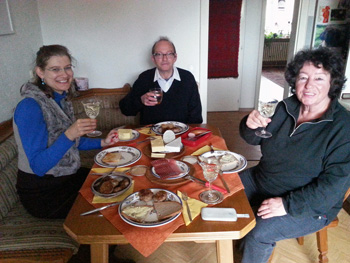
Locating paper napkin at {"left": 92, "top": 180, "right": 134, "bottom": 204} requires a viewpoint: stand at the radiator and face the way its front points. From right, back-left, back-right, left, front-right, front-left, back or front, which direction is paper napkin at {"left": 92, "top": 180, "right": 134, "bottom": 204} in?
front

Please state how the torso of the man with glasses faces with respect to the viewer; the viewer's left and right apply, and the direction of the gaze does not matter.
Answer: facing the viewer

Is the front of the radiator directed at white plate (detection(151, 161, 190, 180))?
yes

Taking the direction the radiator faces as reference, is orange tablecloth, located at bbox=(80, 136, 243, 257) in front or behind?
in front

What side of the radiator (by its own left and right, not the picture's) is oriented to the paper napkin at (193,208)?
front

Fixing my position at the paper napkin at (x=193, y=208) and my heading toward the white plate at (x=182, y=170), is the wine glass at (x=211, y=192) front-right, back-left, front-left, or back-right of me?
front-right

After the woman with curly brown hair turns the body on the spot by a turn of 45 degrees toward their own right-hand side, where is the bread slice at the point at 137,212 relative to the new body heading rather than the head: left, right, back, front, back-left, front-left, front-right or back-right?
front-left

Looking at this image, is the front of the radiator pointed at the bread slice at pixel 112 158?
yes

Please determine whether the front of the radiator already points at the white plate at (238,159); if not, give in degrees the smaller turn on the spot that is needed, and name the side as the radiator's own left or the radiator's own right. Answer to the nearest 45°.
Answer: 0° — it already faces it

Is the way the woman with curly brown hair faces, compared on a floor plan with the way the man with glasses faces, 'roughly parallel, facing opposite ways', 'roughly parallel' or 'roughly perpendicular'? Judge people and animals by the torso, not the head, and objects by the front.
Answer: roughly perpendicular

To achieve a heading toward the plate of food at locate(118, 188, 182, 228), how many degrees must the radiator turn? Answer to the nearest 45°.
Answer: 0° — it already faces it

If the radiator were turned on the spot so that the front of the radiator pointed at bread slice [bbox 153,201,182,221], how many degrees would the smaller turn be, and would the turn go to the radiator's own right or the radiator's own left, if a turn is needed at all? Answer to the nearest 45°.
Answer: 0° — it already faces it

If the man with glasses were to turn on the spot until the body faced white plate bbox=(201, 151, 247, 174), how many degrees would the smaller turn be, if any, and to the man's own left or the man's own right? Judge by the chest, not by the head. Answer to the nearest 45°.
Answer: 0° — they already face it

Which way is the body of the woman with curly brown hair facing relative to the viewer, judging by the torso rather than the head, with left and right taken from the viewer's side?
facing the viewer and to the left of the viewer

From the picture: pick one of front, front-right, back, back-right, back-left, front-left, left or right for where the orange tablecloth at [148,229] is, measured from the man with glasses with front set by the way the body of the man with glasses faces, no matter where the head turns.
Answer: front

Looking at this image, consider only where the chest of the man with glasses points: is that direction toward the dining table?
yes

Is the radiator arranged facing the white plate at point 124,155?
yes

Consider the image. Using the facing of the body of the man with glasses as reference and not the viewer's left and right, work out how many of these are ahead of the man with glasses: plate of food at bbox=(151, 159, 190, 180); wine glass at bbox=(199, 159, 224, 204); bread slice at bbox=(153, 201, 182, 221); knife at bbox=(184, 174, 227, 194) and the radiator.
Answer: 4

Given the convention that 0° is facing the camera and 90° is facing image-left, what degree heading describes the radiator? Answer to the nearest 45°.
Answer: approximately 0°

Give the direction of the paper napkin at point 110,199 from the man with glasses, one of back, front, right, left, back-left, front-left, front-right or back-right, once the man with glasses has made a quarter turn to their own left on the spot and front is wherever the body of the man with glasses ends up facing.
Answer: right

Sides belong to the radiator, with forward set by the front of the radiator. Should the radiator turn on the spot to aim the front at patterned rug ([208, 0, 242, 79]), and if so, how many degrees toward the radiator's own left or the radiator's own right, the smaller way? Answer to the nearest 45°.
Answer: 0° — it already faces it
